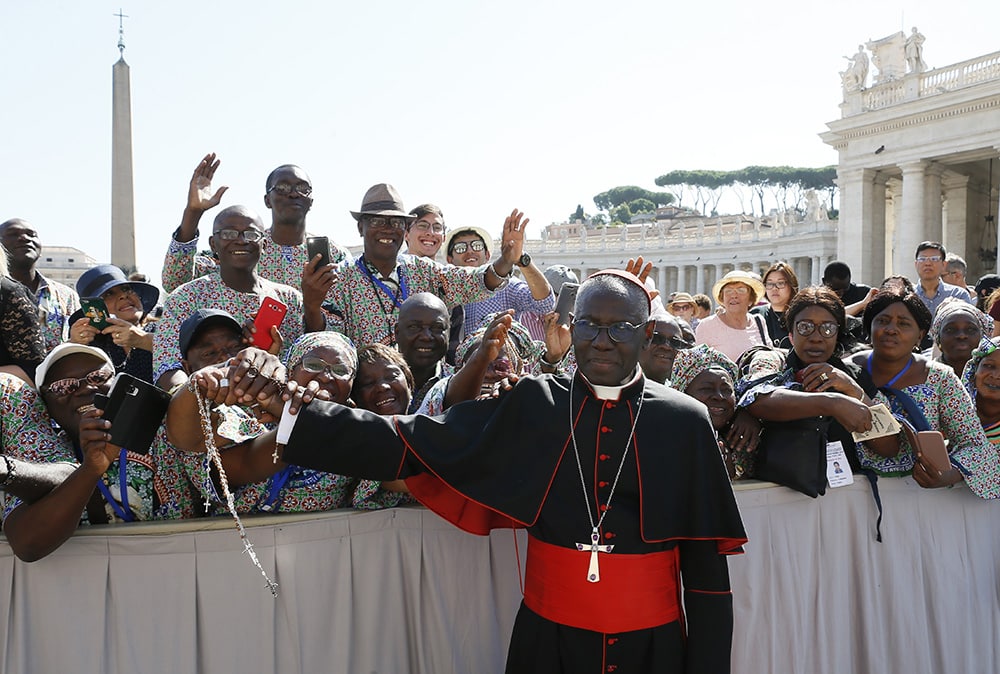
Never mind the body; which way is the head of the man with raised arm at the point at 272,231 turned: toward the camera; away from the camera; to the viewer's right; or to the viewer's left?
toward the camera

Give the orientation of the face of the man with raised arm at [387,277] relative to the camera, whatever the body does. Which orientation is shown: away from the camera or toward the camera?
toward the camera

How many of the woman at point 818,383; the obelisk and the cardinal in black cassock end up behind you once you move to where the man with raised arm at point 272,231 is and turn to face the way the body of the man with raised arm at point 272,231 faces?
1

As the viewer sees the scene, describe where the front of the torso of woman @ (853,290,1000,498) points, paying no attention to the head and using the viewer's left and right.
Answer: facing the viewer and to the left of the viewer

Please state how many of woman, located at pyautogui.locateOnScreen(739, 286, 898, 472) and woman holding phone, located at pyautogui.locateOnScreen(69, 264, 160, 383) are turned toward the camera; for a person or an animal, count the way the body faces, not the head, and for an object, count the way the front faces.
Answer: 2

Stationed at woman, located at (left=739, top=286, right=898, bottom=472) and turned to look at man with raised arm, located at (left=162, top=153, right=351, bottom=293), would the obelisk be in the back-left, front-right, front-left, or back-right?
front-right

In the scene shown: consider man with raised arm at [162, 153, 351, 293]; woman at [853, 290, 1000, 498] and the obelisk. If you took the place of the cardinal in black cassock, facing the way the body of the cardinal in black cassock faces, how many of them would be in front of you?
0

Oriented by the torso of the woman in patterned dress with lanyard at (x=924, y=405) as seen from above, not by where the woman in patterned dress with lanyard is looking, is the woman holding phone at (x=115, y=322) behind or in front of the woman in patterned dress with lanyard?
in front

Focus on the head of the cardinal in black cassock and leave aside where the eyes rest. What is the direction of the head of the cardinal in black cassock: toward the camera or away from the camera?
toward the camera

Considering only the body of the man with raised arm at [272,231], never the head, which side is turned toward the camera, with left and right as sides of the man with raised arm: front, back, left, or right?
front

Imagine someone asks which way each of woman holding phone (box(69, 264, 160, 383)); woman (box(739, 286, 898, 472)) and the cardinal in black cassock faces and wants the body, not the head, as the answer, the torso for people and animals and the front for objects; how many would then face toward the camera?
3

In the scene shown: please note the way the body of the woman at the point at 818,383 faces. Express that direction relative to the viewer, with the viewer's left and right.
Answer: facing the viewer

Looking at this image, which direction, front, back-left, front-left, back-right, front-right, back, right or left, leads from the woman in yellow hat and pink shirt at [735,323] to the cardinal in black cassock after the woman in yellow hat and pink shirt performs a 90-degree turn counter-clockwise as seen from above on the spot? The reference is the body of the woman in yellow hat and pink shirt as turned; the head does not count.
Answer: right

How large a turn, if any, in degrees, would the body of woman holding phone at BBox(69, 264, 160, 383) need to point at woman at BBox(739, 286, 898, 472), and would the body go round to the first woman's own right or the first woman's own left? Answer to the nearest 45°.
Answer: approximately 45° to the first woman's own left

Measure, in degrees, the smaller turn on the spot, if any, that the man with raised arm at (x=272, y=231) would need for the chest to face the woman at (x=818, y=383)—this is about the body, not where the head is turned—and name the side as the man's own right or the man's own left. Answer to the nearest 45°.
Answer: approximately 45° to the man's own left

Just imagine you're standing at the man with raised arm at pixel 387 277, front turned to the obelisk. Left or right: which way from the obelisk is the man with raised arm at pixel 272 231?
left

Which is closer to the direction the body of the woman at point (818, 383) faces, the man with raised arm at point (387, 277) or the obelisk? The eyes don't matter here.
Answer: the man with raised arm
